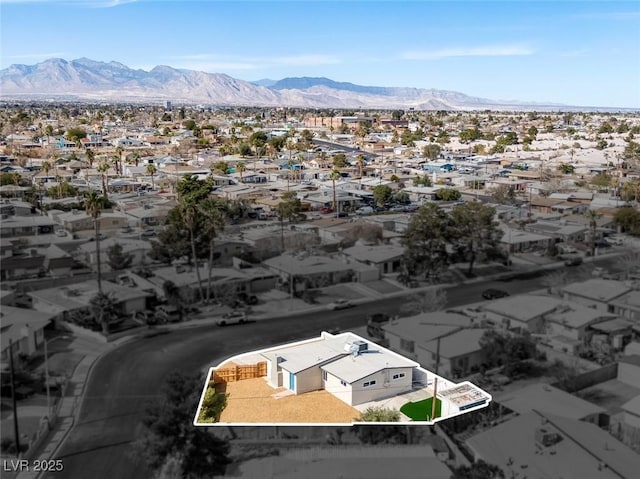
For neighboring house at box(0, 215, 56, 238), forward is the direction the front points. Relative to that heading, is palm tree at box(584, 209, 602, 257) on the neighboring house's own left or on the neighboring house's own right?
on the neighboring house's own left

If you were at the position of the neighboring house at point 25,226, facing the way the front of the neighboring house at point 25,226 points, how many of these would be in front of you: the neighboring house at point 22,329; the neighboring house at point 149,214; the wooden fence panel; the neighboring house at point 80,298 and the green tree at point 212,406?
4

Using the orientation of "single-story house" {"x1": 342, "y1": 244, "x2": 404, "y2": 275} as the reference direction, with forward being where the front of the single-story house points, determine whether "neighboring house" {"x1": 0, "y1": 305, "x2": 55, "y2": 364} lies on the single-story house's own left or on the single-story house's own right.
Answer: on the single-story house's own right

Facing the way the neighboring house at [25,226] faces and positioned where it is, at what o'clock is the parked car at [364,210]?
The parked car is roughly at 8 o'clock from the neighboring house.

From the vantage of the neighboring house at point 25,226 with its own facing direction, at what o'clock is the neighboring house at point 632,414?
the neighboring house at point 632,414 is roughly at 11 o'clock from the neighboring house at point 25,226.

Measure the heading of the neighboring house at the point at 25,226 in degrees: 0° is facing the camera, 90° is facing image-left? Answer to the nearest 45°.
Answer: approximately 0°

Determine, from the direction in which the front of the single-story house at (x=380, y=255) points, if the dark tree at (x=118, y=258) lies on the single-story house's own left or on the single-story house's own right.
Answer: on the single-story house's own right

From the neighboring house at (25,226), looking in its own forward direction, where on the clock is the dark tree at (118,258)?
The dark tree is roughly at 11 o'clock from the neighboring house.

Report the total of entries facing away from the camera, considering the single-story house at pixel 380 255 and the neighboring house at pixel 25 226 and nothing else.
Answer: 0

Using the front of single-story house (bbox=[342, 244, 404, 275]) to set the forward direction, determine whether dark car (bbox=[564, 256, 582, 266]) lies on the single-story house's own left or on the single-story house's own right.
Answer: on the single-story house's own left

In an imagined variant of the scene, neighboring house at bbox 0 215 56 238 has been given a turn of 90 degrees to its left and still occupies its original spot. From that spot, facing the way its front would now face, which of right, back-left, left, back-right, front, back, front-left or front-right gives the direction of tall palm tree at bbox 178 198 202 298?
front-right

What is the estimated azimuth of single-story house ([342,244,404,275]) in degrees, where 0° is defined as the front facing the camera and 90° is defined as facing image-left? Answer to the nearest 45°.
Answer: approximately 315°

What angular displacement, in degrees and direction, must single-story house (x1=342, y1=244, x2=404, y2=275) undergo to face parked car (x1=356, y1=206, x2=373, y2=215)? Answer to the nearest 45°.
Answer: approximately 135° to its left

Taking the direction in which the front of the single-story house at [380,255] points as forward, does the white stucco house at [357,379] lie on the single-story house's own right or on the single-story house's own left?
on the single-story house's own right

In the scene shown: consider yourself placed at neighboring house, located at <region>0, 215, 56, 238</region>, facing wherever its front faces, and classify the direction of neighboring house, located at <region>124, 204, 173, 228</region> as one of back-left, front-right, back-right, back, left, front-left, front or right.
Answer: back-left

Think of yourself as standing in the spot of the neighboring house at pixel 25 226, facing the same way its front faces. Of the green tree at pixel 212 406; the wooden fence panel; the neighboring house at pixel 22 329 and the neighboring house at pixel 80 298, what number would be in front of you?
4

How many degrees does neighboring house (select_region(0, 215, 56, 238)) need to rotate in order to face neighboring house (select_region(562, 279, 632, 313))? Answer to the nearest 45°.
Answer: approximately 45° to its left
